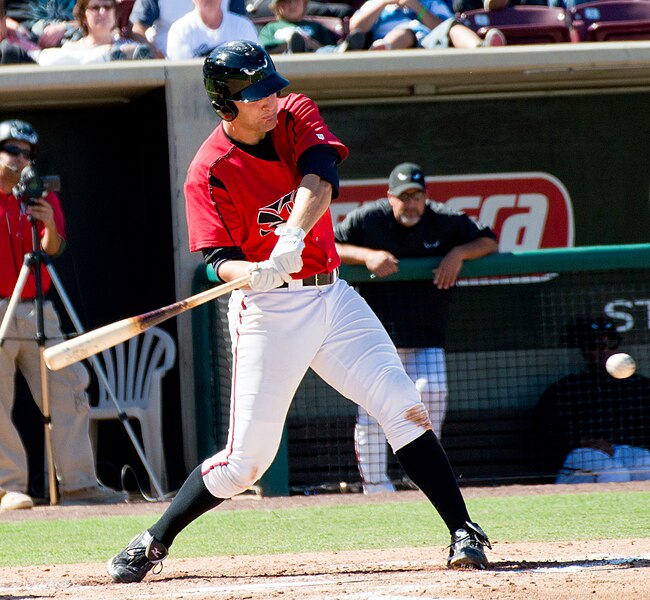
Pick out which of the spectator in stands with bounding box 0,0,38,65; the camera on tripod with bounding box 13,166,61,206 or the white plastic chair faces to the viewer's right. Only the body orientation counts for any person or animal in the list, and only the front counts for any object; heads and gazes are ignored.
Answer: the camera on tripod

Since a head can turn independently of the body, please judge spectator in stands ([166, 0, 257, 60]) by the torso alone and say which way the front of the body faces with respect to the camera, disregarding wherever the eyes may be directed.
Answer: toward the camera

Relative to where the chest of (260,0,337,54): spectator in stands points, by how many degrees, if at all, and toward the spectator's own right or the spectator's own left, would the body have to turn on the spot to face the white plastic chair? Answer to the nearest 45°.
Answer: approximately 45° to the spectator's own right

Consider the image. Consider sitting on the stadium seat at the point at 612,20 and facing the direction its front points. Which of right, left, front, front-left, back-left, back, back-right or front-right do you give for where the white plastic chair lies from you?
front-right

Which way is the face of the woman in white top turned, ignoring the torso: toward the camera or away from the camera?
toward the camera

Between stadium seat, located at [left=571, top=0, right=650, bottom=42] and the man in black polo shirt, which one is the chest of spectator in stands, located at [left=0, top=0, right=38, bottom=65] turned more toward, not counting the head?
the man in black polo shirt

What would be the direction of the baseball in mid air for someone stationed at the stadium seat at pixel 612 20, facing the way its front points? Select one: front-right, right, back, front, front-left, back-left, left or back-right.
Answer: front

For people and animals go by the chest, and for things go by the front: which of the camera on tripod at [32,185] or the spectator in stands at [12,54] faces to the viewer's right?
the camera on tripod

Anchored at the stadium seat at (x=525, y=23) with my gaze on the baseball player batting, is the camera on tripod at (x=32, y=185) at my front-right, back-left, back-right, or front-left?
front-right

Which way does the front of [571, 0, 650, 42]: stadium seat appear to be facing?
toward the camera

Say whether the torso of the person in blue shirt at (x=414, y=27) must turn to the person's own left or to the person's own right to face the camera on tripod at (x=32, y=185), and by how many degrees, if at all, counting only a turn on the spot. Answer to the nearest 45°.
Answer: approximately 45° to the person's own right

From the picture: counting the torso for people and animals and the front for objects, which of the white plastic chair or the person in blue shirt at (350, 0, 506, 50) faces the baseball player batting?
the person in blue shirt

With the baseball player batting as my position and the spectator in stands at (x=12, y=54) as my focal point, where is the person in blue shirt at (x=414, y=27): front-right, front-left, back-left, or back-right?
front-right

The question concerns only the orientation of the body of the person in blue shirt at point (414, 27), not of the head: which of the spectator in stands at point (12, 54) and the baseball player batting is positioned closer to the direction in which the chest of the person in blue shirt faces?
the baseball player batting
